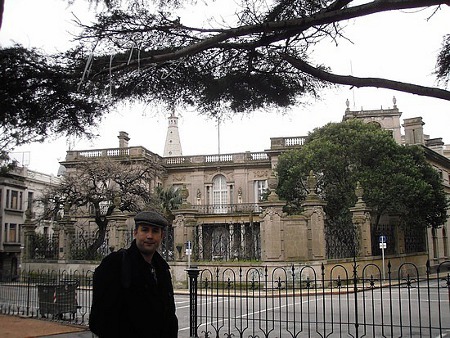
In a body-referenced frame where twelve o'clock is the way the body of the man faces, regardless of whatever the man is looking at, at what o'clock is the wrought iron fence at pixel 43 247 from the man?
The wrought iron fence is roughly at 7 o'clock from the man.

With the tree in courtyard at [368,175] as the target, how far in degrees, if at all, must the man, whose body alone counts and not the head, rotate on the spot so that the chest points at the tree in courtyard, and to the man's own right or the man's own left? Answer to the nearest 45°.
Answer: approximately 90° to the man's own left

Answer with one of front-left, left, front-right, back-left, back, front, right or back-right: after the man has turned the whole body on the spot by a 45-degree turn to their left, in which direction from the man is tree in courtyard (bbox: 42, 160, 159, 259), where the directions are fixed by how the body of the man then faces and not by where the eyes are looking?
left

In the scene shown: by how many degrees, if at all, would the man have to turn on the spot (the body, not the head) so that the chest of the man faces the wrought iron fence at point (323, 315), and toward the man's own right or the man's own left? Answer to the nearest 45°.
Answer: approximately 90° to the man's own left

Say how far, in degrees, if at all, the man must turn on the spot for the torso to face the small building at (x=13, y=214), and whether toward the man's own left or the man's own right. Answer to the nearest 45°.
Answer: approximately 135° to the man's own left

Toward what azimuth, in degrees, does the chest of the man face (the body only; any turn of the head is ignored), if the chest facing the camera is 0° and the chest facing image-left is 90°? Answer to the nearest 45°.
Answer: approximately 315°

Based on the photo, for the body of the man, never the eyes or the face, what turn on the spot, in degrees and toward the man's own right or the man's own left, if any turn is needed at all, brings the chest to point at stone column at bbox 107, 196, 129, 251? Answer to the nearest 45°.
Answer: approximately 135° to the man's own left

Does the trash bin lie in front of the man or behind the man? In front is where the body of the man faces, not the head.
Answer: behind

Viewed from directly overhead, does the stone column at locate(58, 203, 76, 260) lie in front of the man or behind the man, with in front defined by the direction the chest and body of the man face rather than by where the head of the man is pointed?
behind

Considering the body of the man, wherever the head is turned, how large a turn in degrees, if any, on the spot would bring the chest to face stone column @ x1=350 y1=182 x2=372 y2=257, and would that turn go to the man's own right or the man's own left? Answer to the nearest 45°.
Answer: approximately 90° to the man's own left
